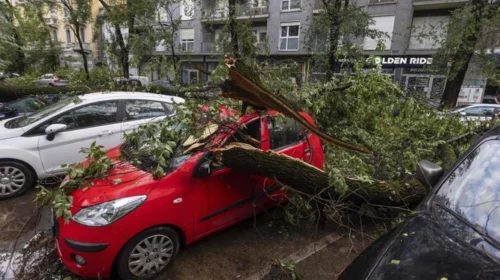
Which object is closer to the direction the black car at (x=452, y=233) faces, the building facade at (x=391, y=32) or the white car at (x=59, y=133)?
the white car

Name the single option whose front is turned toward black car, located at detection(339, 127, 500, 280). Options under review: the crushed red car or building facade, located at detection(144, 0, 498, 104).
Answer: the building facade

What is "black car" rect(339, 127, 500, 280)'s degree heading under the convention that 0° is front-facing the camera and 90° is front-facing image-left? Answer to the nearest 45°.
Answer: approximately 45°

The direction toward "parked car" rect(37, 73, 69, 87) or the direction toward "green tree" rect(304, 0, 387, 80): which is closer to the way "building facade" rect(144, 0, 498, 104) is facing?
the green tree

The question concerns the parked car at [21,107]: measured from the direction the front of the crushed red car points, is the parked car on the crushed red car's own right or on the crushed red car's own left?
on the crushed red car's own right

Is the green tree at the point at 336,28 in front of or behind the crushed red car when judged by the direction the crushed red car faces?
behind
